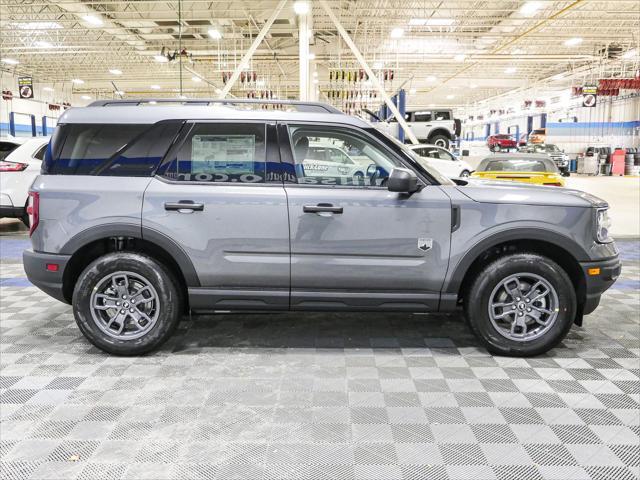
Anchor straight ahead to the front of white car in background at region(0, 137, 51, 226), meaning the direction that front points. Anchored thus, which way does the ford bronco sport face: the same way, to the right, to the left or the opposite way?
to the right

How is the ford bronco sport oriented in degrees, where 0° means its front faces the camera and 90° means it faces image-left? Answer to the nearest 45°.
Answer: approximately 270°

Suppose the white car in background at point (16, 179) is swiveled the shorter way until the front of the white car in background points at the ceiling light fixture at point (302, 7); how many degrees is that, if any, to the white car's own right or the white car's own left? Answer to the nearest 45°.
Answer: approximately 45° to the white car's own right

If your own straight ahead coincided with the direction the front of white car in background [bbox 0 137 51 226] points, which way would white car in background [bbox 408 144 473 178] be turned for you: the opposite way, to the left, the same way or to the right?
to the right

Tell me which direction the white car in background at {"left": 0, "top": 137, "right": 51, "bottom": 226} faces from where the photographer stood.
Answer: facing away from the viewer and to the right of the viewer

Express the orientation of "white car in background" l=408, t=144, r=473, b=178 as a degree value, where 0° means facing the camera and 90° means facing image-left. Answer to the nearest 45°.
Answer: approximately 270°

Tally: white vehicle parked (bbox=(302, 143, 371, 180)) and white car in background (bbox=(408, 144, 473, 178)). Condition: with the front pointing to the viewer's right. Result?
2

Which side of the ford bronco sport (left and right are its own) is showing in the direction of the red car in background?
left

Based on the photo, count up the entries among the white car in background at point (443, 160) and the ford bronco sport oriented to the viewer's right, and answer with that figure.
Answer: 2

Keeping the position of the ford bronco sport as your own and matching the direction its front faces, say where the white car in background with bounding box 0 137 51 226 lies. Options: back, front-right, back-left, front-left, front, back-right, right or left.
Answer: back-left
